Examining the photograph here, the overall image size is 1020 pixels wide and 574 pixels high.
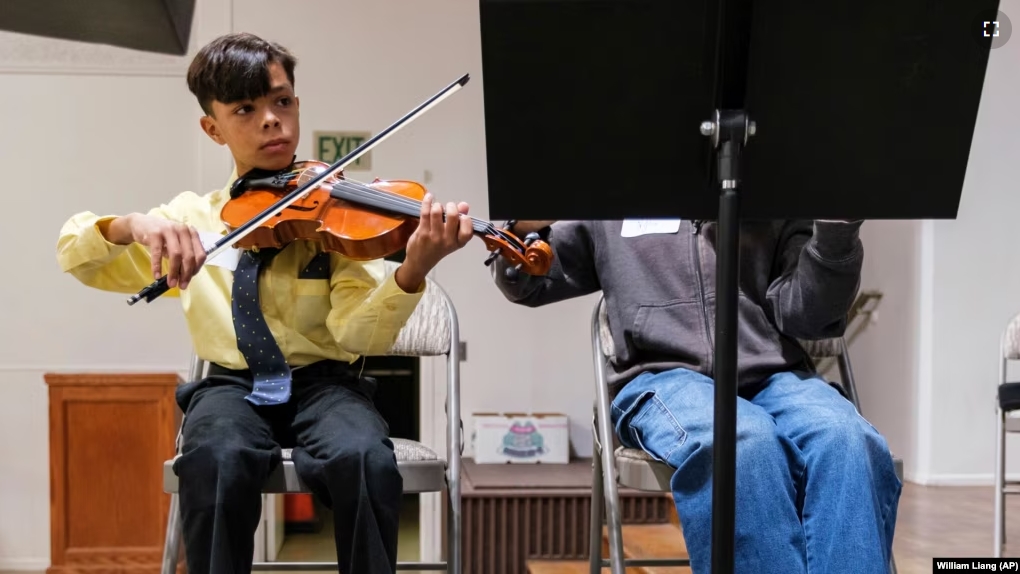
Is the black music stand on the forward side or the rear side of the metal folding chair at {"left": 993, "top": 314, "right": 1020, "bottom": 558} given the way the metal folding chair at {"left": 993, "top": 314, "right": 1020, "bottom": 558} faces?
on the forward side

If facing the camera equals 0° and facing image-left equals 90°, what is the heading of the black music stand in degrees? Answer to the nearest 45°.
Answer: approximately 180°

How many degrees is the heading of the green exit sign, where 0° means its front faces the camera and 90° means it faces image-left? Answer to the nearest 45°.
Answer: approximately 0°

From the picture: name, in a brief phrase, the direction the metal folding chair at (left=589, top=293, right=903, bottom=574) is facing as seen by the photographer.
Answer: facing the viewer and to the right of the viewer

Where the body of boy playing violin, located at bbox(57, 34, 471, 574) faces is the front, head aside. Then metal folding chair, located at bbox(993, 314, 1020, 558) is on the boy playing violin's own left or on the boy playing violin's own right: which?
on the boy playing violin's own left

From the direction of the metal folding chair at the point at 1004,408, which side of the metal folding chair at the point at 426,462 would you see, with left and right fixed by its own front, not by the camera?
left

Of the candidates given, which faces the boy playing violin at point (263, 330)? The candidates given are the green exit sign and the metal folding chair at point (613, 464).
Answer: the green exit sign

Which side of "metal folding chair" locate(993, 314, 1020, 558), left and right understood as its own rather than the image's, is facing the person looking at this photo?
front

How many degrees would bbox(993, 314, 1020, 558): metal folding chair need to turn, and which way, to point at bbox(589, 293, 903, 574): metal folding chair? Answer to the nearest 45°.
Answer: approximately 45° to its right

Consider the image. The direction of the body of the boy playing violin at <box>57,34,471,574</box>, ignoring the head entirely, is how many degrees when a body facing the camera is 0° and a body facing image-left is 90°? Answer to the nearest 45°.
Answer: approximately 0°
